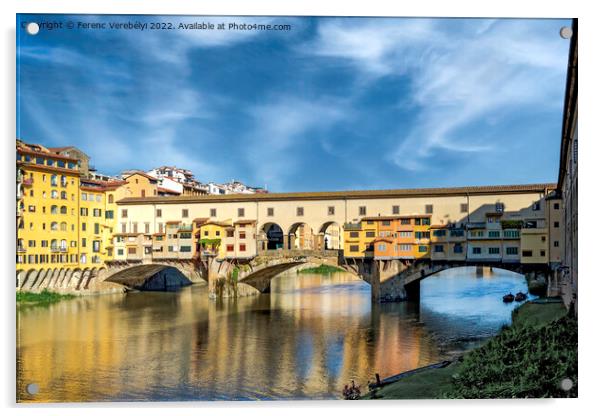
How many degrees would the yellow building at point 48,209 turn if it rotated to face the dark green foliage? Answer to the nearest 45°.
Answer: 0° — it already faces it

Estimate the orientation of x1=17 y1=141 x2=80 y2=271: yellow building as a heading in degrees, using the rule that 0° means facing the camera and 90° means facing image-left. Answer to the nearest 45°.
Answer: approximately 315°

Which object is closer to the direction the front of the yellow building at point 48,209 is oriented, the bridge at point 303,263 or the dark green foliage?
the dark green foliage

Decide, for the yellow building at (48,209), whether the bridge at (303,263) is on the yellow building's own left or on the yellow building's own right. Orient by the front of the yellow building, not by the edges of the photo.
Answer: on the yellow building's own left
